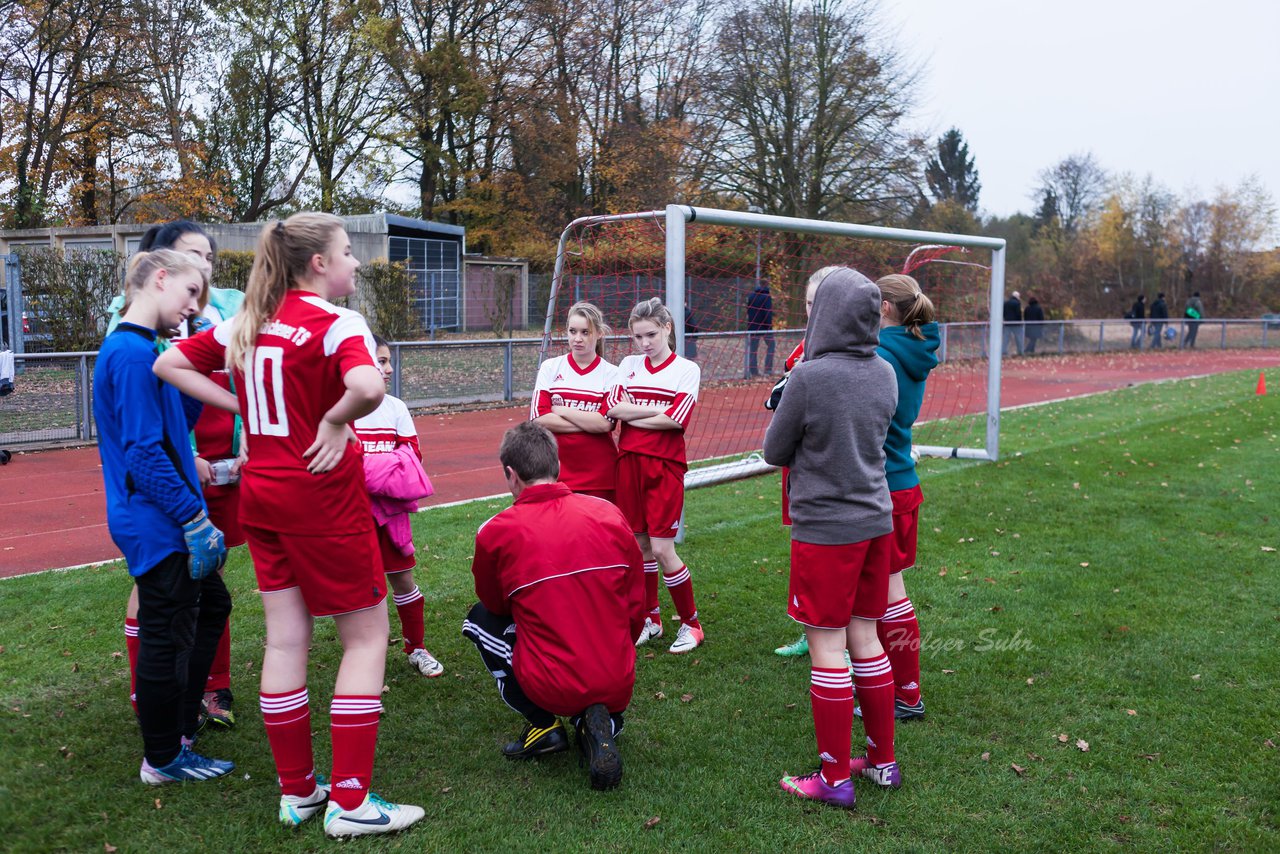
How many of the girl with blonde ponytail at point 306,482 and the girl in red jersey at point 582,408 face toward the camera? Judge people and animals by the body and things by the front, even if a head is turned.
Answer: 1

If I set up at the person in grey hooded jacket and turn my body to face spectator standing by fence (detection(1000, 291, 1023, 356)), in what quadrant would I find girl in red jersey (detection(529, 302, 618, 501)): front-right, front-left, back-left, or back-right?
front-left

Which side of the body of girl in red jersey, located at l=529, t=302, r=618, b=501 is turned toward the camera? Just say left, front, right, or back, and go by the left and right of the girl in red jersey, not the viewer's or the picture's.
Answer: front

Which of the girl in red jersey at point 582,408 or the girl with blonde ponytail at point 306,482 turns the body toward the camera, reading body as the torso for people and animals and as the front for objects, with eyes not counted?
the girl in red jersey

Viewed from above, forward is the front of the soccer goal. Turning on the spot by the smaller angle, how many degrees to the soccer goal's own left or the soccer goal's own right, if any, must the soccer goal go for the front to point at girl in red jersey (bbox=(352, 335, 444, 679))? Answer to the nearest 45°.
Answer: approximately 45° to the soccer goal's own right

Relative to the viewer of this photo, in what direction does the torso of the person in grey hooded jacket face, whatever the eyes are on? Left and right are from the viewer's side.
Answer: facing away from the viewer and to the left of the viewer

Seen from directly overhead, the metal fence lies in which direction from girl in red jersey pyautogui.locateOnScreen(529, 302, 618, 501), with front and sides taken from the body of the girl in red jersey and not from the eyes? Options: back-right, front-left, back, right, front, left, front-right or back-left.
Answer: back

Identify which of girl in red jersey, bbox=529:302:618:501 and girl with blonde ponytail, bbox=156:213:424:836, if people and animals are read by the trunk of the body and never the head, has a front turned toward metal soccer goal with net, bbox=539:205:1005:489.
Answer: the girl with blonde ponytail

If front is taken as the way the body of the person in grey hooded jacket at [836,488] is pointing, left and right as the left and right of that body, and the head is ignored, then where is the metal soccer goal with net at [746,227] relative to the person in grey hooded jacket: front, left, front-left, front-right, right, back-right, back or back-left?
front-right

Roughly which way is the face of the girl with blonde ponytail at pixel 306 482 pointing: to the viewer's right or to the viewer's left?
to the viewer's right

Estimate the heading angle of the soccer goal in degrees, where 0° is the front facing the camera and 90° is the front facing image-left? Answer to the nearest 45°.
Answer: approximately 315°

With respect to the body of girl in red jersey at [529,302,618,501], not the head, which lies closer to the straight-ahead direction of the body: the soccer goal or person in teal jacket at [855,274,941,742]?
the person in teal jacket

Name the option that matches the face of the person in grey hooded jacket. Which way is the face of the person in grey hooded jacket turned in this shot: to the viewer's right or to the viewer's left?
to the viewer's left

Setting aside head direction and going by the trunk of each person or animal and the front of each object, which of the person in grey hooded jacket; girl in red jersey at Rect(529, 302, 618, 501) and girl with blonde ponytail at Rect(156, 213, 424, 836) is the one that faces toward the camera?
the girl in red jersey

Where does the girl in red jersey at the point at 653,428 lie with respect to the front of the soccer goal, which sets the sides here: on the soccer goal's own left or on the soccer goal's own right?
on the soccer goal's own right

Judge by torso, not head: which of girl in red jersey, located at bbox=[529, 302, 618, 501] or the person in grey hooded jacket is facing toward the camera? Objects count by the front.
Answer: the girl in red jersey

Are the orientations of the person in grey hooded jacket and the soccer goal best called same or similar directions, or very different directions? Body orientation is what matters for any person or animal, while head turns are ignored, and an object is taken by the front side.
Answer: very different directions

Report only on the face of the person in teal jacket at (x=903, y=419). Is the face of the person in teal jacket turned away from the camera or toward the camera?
away from the camera

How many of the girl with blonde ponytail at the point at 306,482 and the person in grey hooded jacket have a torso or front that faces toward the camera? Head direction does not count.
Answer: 0

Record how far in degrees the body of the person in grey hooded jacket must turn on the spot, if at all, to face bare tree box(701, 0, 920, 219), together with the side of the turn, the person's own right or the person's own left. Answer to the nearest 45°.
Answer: approximately 45° to the person's own right

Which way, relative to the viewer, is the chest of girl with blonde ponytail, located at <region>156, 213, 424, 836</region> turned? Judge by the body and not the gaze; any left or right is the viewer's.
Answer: facing away from the viewer and to the right of the viewer
